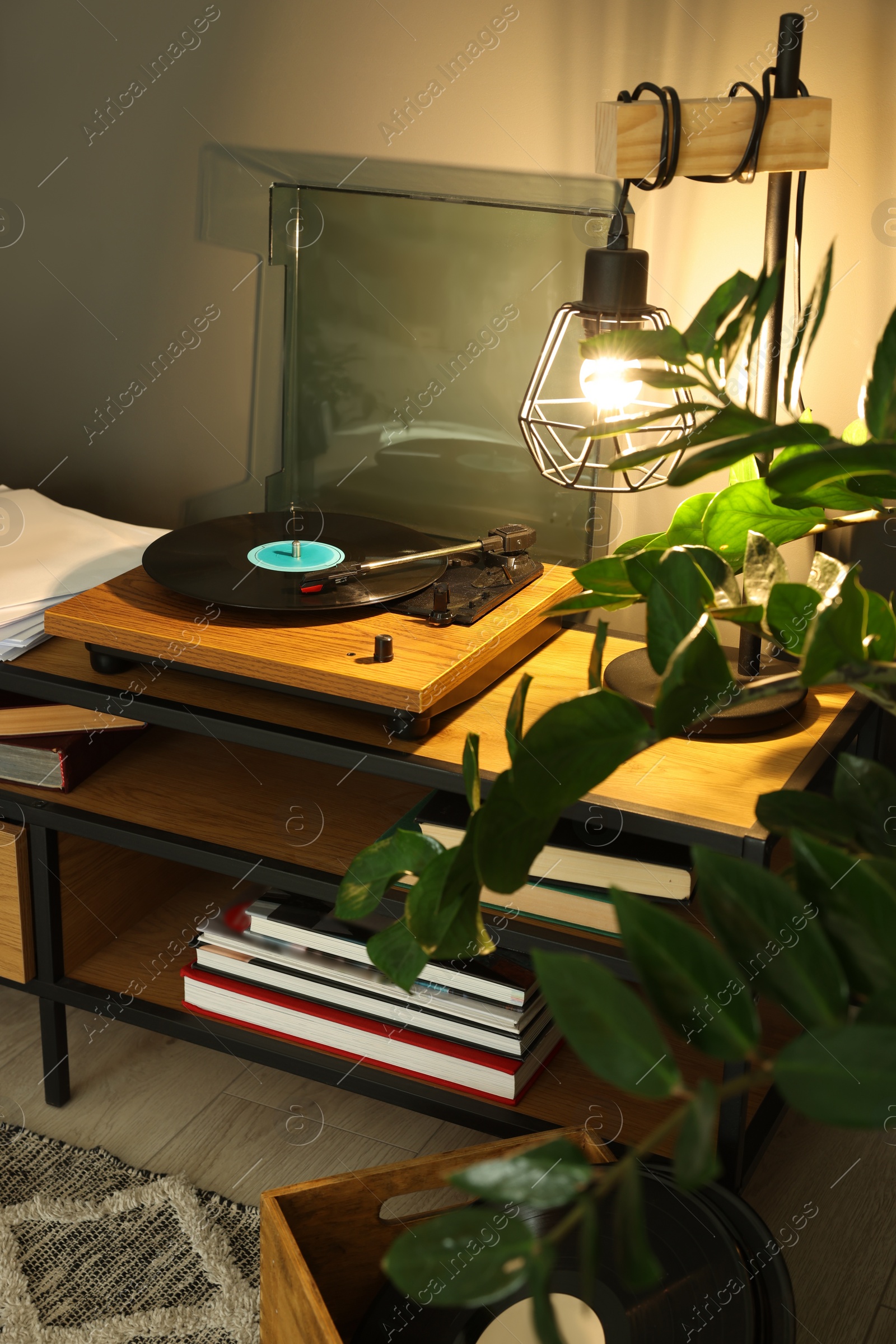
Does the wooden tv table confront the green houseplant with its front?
no

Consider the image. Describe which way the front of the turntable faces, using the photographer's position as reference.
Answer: facing the viewer and to the left of the viewer

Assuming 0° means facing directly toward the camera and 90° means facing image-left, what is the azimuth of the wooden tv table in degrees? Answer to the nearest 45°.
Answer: approximately 45°
